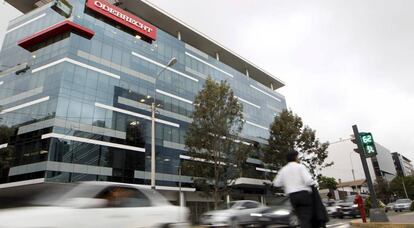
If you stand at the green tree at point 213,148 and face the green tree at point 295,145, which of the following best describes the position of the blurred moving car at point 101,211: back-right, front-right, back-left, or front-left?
back-right

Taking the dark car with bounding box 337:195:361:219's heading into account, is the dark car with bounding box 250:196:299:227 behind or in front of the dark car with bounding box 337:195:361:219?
in front

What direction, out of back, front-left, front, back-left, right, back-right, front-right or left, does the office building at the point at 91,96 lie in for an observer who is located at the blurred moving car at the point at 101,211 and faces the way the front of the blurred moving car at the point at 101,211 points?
right

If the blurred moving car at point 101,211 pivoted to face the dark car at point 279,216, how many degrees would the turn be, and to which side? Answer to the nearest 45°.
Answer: approximately 135° to its right

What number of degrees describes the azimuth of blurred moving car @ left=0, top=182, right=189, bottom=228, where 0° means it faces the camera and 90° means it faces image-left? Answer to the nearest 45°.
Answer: approximately 90°

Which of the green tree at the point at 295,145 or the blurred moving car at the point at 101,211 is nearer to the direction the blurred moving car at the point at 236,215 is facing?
the blurred moving car

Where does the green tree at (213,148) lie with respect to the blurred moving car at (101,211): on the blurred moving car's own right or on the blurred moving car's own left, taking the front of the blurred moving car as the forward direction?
on the blurred moving car's own right
